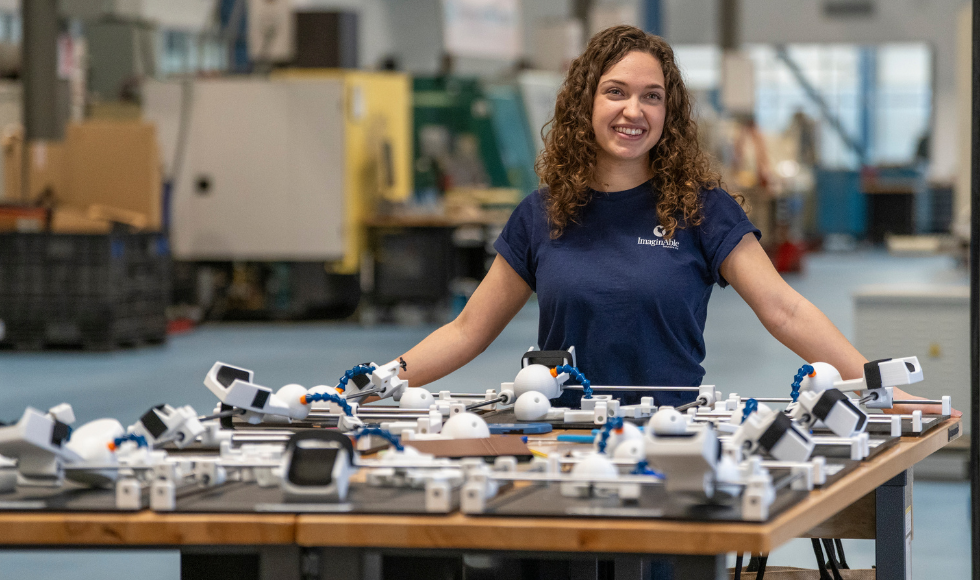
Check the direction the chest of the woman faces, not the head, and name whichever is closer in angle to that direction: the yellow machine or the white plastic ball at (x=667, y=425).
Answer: the white plastic ball

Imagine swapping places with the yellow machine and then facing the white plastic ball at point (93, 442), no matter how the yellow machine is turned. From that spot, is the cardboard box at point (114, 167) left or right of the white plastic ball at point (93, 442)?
right

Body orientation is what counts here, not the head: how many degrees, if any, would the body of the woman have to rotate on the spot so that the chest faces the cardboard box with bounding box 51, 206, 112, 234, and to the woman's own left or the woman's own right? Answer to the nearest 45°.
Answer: approximately 135° to the woman's own right

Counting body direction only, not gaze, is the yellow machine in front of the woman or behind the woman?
behind

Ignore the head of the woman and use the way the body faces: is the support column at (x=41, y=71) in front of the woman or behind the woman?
behind

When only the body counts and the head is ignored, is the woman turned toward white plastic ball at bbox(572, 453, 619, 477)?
yes

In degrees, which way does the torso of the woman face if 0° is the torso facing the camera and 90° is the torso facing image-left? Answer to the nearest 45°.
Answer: approximately 0°

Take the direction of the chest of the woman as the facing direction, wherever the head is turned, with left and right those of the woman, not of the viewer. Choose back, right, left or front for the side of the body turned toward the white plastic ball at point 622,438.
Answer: front

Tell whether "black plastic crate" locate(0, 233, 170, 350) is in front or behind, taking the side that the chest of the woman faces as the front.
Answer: behind

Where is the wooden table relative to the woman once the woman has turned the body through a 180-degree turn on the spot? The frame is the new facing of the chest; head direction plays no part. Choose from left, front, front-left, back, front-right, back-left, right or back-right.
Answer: back

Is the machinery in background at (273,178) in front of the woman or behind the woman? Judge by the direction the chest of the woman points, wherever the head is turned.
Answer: behind
